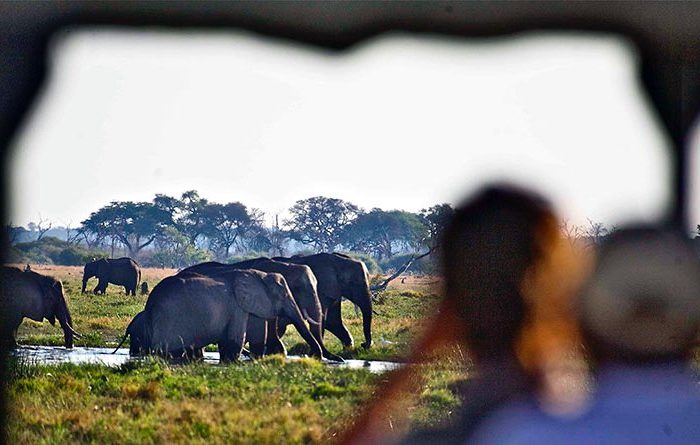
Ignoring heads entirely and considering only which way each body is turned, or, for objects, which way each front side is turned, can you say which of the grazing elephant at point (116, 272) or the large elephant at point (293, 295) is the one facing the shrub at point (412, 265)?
the large elephant

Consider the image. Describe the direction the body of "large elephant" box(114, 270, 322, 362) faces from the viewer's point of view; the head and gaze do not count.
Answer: to the viewer's right

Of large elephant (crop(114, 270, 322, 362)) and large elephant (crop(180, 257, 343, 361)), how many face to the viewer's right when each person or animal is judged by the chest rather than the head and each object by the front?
2

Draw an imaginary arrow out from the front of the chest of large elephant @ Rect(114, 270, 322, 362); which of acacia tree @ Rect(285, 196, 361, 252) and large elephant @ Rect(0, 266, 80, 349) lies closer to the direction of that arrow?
the acacia tree

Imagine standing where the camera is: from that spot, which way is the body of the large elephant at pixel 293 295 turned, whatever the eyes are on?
to the viewer's right

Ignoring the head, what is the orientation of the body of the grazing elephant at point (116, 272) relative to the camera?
to the viewer's left

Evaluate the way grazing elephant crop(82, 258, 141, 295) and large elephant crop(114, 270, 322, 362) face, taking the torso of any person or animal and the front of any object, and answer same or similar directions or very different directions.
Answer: very different directions
